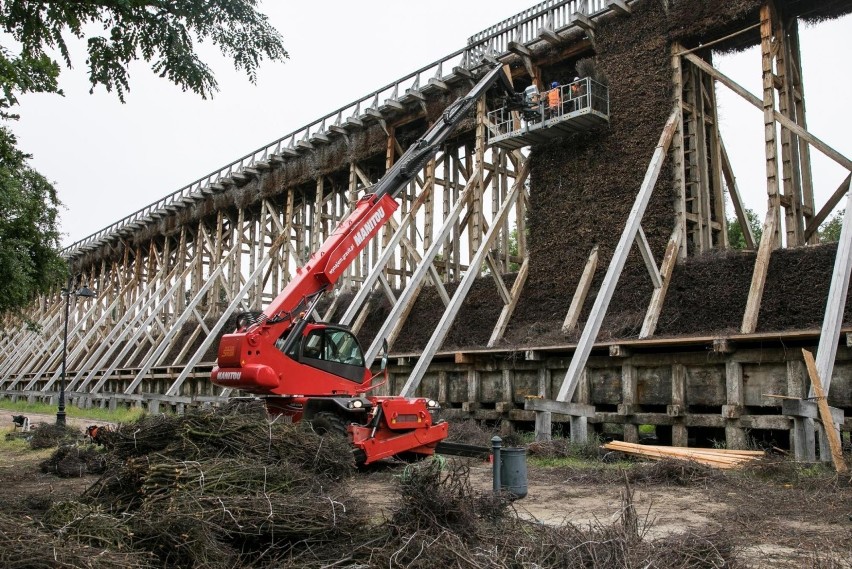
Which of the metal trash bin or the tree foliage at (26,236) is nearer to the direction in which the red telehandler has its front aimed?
the metal trash bin

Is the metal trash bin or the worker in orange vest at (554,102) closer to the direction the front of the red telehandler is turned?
the metal trash bin

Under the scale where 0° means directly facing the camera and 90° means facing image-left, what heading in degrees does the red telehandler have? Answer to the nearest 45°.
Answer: approximately 315°

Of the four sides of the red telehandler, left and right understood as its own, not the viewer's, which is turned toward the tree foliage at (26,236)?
back

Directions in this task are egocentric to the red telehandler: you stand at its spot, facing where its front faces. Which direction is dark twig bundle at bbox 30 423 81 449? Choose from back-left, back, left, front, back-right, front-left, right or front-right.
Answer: back

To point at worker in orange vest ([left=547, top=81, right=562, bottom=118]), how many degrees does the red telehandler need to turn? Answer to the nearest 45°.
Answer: approximately 90° to its left

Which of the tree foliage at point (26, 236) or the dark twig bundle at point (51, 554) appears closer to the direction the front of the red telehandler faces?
the dark twig bundle

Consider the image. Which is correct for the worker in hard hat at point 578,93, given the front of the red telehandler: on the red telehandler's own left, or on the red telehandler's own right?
on the red telehandler's own left

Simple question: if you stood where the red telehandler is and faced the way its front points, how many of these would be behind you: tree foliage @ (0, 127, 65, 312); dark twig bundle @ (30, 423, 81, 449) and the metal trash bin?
2
